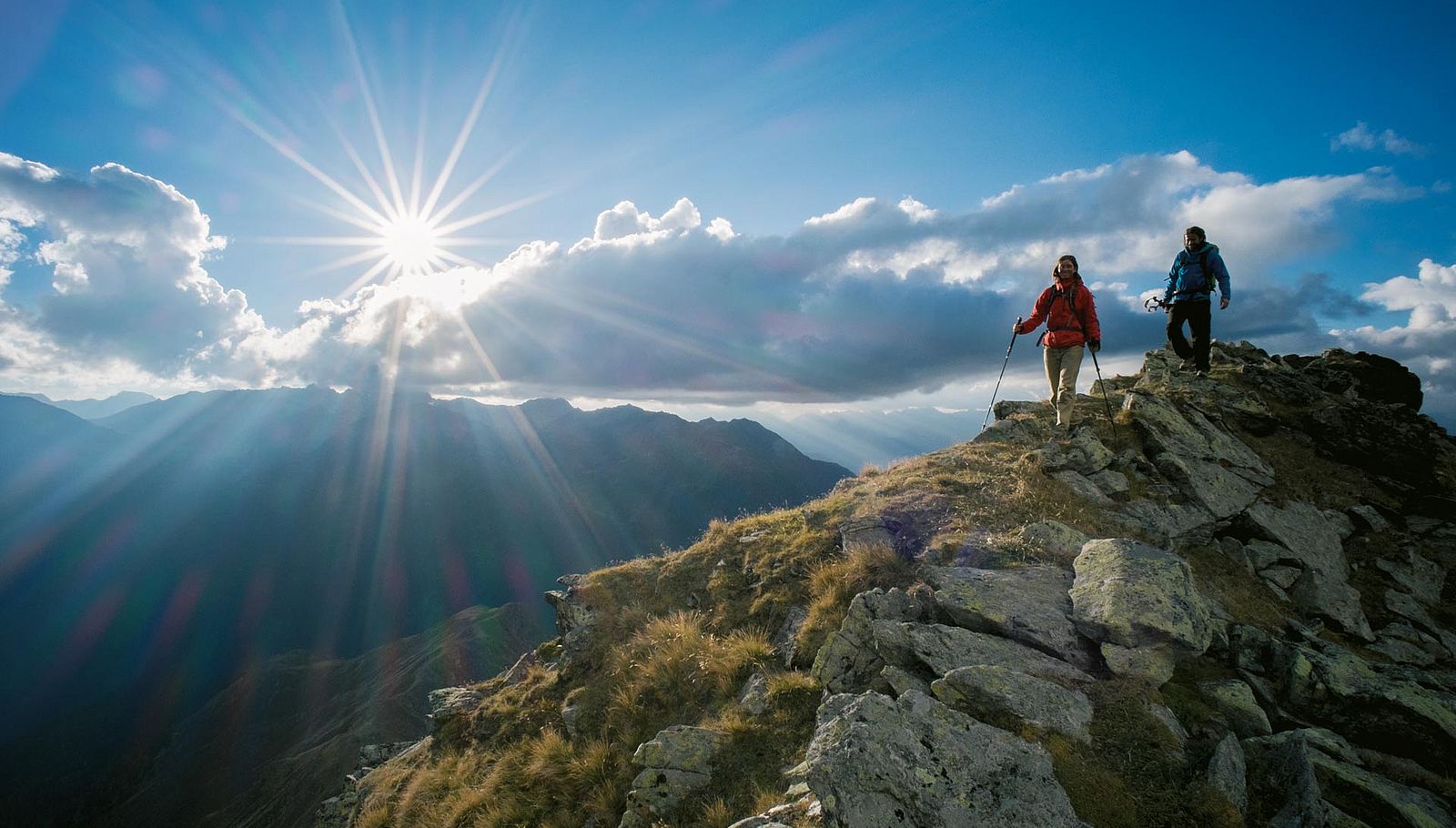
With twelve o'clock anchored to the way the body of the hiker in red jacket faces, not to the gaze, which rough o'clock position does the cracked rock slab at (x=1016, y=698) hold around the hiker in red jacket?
The cracked rock slab is roughly at 12 o'clock from the hiker in red jacket.

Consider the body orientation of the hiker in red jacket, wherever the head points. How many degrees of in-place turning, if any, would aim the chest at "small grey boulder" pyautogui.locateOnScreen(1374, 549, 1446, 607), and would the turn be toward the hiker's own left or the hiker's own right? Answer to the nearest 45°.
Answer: approximately 90° to the hiker's own left

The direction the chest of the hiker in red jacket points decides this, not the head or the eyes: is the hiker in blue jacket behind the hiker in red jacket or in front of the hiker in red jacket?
behind

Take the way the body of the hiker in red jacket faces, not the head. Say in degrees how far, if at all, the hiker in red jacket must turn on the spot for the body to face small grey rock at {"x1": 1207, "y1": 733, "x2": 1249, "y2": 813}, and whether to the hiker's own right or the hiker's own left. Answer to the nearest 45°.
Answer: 0° — they already face it

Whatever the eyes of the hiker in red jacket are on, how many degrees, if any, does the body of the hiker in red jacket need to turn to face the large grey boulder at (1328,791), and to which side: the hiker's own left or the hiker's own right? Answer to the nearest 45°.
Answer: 0° — they already face it

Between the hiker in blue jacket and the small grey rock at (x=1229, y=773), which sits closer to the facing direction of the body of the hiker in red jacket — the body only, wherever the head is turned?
the small grey rock

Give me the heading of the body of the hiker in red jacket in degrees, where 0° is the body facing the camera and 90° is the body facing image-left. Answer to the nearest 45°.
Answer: approximately 0°

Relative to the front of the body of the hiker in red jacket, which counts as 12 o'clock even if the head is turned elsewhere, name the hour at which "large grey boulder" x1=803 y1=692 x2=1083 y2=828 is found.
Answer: The large grey boulder is roughly at 12 o'clock from the hiker in red jacket.

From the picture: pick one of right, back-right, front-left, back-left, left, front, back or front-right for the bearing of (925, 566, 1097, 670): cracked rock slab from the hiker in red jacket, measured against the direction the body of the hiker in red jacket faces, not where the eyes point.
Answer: front

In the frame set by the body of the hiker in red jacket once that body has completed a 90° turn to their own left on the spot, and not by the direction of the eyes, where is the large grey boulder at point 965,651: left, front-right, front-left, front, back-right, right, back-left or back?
right

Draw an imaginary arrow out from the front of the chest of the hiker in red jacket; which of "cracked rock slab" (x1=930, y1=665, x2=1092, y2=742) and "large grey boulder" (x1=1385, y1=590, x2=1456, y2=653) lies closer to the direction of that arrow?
the cracked rock slab

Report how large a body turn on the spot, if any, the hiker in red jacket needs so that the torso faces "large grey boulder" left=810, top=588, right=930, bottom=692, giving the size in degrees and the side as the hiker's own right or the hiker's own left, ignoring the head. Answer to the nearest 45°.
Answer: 0° — they already face it

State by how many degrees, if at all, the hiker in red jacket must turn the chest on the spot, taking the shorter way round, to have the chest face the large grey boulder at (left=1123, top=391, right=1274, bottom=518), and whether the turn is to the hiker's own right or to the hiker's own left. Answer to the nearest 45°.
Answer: approximately 45° to the hiker's own left

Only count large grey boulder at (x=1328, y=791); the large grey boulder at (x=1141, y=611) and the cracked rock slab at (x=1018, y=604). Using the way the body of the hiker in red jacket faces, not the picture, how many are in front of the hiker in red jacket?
3

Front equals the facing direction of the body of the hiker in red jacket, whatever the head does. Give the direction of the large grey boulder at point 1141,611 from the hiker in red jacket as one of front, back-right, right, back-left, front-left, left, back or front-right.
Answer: front
